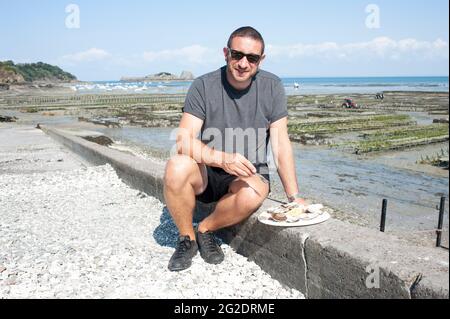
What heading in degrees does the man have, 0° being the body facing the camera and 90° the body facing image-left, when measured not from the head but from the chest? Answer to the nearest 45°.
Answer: approximately 0°

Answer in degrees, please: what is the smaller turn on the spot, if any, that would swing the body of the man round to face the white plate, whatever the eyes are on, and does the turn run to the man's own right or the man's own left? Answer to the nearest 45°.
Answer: approximately 45° to the man's own left
